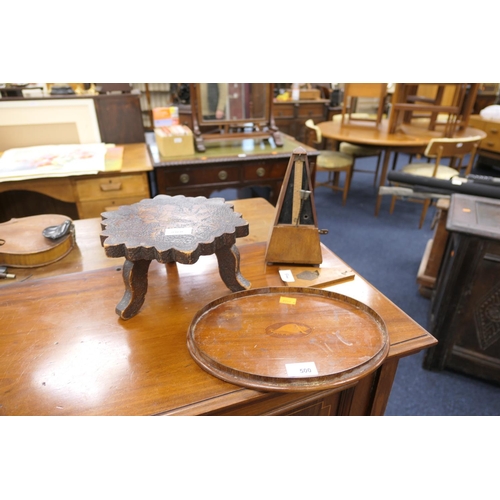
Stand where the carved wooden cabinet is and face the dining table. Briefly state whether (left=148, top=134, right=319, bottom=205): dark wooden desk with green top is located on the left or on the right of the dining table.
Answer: left

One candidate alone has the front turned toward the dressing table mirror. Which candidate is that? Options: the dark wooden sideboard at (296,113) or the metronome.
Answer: the dark wooden sideboard

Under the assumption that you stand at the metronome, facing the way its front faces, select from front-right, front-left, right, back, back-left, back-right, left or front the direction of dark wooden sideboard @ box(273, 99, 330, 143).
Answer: back

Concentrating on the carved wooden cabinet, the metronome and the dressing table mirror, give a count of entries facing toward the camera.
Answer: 3

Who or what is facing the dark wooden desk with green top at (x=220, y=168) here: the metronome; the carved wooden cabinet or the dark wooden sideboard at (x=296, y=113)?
the dark wooden sideboard at (x=296, y=113)

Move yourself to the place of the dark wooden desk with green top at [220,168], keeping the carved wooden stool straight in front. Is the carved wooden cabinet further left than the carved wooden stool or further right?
left

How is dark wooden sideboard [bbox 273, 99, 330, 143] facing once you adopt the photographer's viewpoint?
facing the viewer

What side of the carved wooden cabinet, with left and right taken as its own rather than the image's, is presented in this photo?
front

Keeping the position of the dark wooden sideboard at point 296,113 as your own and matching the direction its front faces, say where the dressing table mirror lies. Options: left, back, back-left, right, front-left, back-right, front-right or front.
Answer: front

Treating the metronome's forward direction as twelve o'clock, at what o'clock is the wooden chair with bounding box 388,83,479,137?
The wooden chair is roughly at 7 o'clock from the metronome.

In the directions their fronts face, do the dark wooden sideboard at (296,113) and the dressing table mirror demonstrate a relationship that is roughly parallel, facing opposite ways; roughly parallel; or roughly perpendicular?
roughly parallel

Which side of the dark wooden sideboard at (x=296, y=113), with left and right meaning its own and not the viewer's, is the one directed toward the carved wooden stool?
front

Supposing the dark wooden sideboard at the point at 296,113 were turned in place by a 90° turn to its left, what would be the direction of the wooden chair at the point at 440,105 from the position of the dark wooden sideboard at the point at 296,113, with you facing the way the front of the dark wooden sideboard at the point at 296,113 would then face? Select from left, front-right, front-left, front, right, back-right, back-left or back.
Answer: front-right

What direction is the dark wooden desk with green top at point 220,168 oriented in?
toward the camera

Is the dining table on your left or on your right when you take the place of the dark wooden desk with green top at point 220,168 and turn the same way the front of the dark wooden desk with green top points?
on your left
